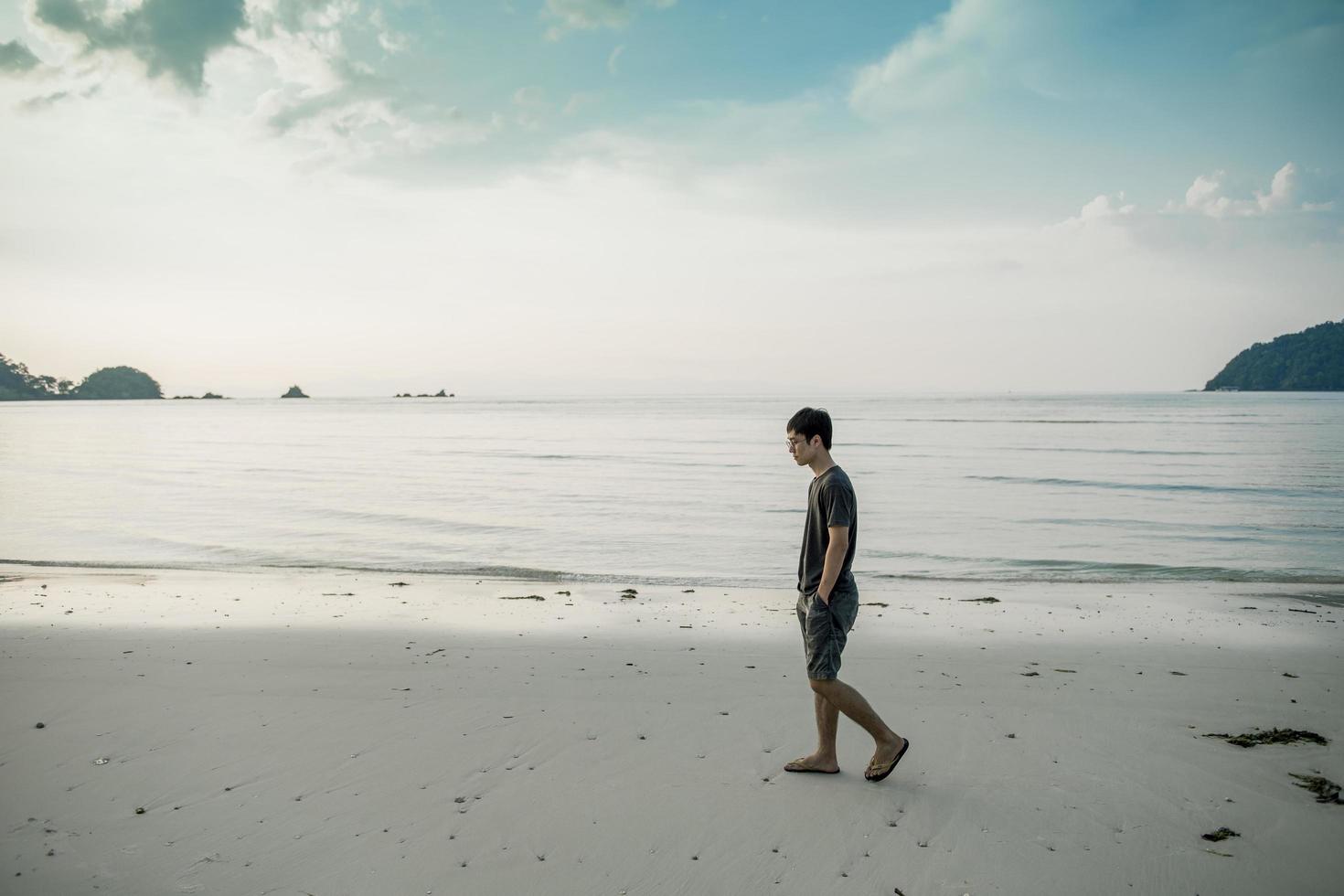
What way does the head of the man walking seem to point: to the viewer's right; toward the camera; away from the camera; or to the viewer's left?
to the viewer's left

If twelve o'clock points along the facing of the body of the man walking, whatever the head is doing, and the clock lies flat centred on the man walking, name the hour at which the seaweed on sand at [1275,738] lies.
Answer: The seaweed on sand is roughly at 5 o'clock from the man walking.

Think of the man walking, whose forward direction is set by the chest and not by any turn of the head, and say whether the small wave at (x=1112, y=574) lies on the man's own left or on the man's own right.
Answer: on the man's own right

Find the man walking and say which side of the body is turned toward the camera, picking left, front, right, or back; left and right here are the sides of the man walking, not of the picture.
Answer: left

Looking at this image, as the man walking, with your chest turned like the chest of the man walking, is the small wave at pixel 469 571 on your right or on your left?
on your right

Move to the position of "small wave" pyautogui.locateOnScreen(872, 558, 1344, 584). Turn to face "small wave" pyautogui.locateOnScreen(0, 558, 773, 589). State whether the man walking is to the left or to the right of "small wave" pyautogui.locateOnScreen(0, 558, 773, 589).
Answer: left

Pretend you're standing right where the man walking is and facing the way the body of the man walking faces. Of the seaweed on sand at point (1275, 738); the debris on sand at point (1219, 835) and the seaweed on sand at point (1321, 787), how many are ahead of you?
0

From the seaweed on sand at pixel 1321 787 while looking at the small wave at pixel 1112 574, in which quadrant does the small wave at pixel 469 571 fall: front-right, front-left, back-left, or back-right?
front-left

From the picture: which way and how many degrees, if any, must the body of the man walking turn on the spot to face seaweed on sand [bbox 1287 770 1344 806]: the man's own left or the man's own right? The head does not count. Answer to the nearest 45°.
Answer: approximately 180°

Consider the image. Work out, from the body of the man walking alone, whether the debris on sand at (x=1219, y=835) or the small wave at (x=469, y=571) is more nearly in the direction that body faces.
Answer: the small wave

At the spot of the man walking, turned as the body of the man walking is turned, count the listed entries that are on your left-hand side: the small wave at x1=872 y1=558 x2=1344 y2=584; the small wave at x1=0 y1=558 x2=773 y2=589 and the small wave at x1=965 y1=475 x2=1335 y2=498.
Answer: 0

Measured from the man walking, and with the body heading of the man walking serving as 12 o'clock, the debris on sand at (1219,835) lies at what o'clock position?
The debris on sand is roughly at 6 o'clock from the man walking.

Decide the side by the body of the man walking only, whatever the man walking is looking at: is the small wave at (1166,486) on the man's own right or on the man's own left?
on the man's own right
